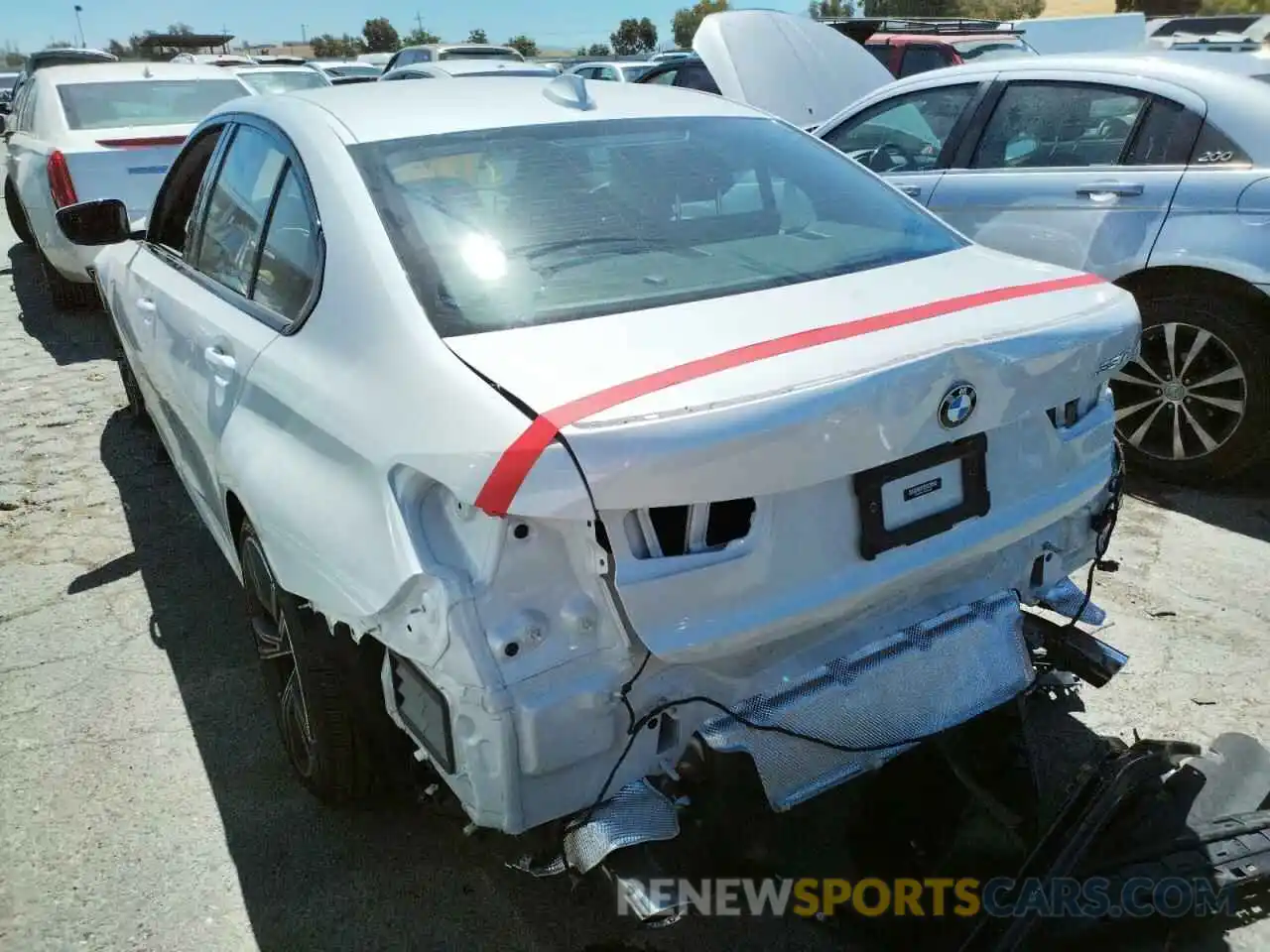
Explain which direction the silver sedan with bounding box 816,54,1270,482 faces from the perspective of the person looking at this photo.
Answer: facing to the left of the viewer

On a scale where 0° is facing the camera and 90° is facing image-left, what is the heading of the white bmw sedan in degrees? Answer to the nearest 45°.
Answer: approximately 135°

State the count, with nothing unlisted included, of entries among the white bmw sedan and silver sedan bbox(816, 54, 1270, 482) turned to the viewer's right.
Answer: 0

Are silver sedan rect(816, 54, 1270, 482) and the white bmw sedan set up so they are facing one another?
no

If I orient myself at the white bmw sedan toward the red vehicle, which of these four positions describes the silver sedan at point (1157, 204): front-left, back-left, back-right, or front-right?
front-right

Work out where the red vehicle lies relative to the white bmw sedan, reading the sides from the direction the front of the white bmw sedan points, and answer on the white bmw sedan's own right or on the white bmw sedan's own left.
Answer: on the white bmw sedan's own right

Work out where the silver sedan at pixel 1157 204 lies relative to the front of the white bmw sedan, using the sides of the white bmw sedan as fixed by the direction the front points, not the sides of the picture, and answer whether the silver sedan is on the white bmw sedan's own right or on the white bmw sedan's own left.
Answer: on the white bmw sedan's own right

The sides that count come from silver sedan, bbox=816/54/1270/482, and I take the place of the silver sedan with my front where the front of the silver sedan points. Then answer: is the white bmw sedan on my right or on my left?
on my left

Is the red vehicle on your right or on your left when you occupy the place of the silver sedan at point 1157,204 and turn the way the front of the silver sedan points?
on your right

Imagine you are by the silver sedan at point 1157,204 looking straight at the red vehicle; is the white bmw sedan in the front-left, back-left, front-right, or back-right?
back-left
